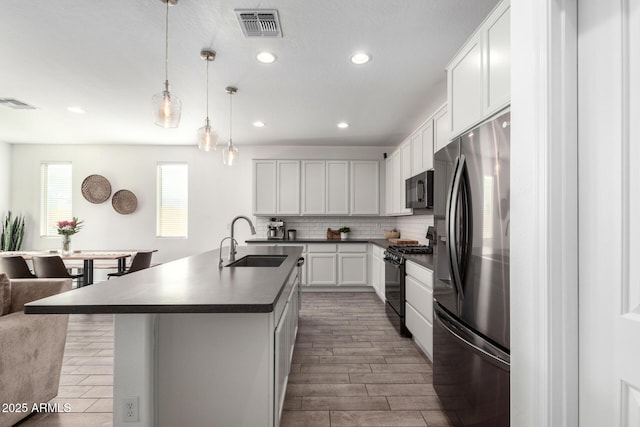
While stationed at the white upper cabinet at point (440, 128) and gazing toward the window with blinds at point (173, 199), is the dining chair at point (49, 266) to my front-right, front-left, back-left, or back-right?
front-left

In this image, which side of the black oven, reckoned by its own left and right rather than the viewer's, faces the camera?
left

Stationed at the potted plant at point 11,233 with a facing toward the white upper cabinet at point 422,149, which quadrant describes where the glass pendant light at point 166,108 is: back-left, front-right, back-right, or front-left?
front-right

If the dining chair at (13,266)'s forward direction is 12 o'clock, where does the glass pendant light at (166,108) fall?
The glass pendant light is roughly at 4 o'clock from the dining chair.

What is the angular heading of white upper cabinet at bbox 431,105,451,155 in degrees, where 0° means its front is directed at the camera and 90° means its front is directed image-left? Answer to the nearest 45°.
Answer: approximately 90°

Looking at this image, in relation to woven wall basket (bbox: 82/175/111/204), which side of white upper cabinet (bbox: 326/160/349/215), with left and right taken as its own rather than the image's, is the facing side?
right

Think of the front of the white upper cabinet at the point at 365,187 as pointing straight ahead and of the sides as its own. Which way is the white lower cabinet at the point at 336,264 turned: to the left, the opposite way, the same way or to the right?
the same way

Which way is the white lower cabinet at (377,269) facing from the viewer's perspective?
to the viewer's left

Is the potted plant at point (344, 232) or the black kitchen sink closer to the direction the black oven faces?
the black kitchen sink

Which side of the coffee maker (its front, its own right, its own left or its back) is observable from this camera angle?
front

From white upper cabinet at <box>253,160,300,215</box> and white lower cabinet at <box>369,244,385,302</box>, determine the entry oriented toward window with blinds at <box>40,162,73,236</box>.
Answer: the white lower cabinet

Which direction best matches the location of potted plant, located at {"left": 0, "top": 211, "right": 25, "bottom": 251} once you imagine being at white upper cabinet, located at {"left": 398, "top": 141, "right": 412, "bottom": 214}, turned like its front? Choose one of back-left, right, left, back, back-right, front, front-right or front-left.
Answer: front

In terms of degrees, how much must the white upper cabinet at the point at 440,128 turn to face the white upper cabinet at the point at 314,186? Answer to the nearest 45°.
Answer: approximately 45° to its right

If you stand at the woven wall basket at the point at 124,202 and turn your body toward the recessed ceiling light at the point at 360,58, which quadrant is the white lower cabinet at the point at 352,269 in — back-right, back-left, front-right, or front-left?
front-left

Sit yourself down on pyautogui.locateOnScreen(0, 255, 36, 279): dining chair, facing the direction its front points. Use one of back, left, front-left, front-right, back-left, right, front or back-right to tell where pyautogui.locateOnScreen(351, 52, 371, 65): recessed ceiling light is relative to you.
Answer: right

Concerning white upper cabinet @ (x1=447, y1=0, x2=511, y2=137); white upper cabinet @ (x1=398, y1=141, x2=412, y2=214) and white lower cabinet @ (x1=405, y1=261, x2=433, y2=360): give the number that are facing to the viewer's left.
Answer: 3

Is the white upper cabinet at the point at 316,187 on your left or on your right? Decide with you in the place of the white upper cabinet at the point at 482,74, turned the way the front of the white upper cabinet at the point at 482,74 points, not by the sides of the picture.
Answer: on your right

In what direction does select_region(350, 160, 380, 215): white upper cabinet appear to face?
toward the camera

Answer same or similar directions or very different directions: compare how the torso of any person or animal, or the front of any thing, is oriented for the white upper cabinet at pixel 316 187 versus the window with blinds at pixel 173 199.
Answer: same or similar directions

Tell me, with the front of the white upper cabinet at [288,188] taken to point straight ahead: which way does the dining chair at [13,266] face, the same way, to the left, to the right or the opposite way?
the opposite way
